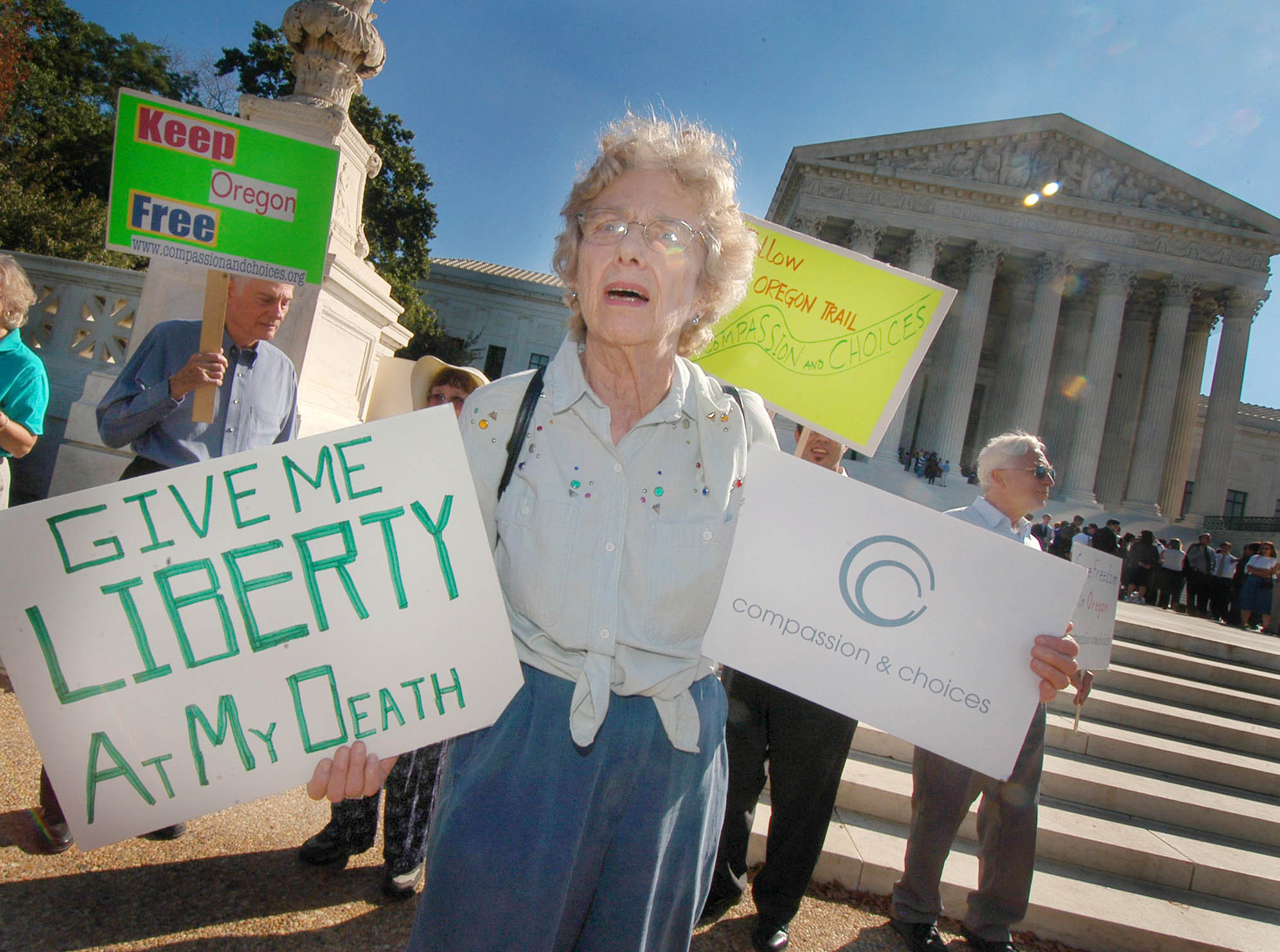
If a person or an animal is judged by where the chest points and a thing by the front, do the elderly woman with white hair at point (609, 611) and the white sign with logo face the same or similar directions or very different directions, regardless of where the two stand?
same or similar directions

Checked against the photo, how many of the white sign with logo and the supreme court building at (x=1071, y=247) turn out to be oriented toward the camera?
2

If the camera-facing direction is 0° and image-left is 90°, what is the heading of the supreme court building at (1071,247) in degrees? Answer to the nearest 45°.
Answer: approximately 0°

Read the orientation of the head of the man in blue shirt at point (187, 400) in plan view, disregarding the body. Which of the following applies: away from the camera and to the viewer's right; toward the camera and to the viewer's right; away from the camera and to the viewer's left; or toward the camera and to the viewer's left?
toward the camera and to the viewer's right

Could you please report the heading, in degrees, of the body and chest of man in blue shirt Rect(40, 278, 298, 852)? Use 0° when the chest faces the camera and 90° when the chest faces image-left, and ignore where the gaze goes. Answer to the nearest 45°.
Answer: approximately 315°

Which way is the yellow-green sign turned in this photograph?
toward the camera

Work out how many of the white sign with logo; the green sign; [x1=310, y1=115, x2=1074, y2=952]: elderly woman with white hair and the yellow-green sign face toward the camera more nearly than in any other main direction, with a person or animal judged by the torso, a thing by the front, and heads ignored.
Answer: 4

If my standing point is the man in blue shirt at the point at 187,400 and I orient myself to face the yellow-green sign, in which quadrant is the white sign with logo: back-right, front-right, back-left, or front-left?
front-right

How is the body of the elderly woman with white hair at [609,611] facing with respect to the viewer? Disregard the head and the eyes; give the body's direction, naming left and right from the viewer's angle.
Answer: facing the viewer

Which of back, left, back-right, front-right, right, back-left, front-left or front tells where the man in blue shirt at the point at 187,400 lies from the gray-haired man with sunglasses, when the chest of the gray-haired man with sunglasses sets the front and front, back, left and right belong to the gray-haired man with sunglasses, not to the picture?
right

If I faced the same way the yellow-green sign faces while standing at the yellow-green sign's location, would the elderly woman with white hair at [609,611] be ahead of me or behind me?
ahead

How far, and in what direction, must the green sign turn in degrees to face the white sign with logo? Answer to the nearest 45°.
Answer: approximately 45° to its left

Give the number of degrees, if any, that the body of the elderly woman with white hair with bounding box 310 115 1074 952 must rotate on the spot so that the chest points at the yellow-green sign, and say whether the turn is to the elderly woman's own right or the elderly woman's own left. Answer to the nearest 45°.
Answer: approximately 180°

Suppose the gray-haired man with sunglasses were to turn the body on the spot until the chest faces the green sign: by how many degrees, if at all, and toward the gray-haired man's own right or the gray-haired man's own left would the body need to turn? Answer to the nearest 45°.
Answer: approximately 90° to the gray-haired man's own right
